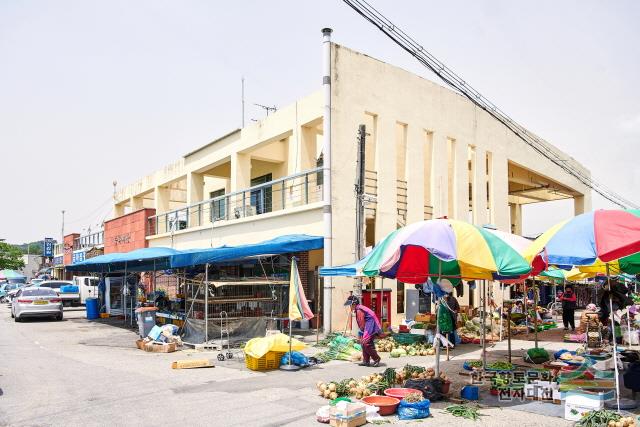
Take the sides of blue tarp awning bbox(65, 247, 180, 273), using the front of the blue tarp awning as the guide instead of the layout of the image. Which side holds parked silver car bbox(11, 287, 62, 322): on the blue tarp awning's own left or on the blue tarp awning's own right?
on the blue tarp awning's own right

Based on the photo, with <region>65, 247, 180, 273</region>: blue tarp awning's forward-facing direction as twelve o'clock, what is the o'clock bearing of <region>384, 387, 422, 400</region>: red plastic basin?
The red plastic basin is roughly at 10 o'clock from the blue tarp awning.

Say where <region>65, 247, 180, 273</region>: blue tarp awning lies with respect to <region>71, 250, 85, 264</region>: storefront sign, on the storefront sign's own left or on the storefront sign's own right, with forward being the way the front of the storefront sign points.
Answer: on the storefront sign's own left

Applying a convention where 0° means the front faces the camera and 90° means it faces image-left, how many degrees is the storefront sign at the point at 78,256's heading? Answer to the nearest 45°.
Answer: approximately 45°

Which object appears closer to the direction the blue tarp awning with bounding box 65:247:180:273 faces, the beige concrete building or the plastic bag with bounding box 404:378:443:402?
the plastic bag

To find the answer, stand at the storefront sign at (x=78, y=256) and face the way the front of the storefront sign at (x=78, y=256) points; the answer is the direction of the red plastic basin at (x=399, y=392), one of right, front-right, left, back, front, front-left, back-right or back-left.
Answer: front-left

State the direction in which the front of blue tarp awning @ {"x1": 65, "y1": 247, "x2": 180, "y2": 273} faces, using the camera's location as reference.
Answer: facing the viewer and to the left of the viewer

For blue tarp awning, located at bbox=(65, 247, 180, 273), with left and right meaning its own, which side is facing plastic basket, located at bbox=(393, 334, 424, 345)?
left

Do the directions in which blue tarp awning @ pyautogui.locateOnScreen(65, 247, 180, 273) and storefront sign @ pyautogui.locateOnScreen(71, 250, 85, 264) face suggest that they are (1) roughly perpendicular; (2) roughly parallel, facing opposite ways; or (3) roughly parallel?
roughly parallel

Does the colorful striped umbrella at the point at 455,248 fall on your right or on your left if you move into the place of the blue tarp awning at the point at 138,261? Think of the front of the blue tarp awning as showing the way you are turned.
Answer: on your left
